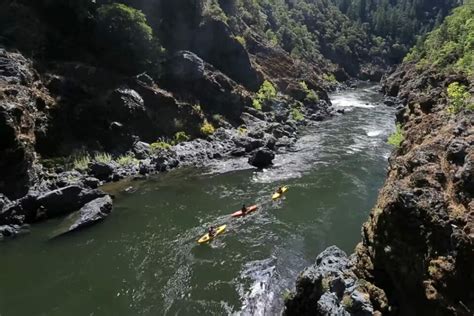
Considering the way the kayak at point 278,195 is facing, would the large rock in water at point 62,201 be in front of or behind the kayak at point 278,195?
in front

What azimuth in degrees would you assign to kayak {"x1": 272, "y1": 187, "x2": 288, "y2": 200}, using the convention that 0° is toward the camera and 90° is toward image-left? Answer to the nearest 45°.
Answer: approximately 45°

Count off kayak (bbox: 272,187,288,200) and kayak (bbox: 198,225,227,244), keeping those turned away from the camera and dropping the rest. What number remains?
0

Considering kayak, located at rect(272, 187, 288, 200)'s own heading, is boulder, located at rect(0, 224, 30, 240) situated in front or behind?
in front

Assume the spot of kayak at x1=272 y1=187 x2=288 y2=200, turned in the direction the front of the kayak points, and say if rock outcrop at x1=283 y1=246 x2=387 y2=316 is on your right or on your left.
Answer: on your left

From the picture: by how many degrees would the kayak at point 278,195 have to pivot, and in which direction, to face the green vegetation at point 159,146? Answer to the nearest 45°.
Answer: approximately 90° to its right

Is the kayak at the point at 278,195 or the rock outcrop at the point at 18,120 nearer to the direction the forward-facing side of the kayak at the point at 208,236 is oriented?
the rock outcrop

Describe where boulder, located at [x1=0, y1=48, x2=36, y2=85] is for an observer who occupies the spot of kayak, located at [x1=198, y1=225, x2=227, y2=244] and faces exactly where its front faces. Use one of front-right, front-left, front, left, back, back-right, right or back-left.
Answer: left

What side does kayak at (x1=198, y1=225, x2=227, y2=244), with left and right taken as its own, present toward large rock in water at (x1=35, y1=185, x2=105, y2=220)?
right

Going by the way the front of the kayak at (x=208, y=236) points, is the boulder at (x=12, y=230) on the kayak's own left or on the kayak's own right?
on the kayak's own right

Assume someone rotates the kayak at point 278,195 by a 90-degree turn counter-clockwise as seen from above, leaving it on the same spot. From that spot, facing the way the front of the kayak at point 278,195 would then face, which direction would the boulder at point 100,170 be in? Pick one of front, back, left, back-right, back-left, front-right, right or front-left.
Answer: back-right
